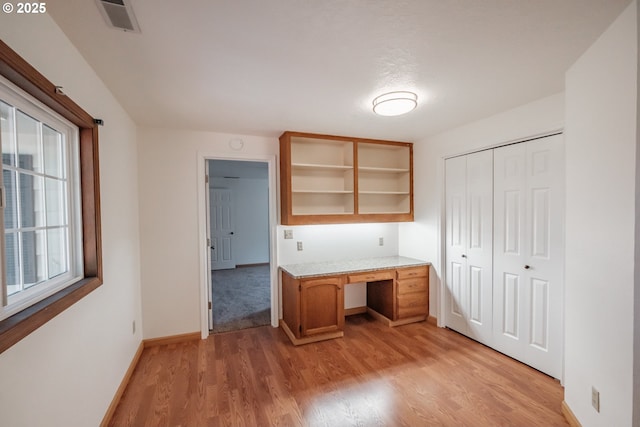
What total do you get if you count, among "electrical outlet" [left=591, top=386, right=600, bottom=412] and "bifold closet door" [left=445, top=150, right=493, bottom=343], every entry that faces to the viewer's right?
0

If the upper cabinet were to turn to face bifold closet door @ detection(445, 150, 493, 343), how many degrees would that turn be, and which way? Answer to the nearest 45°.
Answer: approximately 45° to its left

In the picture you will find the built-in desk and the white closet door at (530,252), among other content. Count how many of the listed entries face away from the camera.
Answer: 0

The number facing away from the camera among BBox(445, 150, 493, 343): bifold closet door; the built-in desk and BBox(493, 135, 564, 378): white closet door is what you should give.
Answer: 0

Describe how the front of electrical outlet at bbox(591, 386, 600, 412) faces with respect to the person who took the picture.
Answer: facing the viewer and to the left of the viewer

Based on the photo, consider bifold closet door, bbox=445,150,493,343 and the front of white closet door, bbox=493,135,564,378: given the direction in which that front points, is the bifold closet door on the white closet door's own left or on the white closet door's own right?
on the white closet door's own right

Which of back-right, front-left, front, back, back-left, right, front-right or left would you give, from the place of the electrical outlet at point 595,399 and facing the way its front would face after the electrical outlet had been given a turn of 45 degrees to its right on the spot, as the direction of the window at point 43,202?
front-left

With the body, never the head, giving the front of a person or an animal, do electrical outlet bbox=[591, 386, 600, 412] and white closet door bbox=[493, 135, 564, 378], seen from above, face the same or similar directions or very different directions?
same or similar directions

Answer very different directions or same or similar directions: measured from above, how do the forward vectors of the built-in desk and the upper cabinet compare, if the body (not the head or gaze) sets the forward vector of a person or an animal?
same or similar directions

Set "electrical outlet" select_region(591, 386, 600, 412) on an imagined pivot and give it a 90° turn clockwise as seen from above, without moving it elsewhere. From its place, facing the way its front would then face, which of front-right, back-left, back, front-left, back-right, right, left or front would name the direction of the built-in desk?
front-left

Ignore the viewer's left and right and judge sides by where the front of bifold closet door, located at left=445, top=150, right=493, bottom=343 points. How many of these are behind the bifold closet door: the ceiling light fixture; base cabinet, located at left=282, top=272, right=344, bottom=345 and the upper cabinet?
0

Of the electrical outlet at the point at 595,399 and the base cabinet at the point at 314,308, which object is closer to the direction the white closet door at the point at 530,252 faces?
the base cabinet

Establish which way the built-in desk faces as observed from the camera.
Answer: facing the viewer and to the right of the viewer

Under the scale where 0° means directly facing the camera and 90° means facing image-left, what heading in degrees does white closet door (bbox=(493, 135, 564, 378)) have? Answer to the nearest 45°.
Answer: approximately 45°

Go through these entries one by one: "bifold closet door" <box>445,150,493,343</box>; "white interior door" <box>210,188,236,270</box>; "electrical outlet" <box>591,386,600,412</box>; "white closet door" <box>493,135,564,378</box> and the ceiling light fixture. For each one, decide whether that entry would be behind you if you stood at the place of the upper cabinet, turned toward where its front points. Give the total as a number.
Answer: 1

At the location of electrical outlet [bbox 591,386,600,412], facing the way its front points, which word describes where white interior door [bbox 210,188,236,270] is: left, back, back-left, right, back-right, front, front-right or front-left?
front-right
